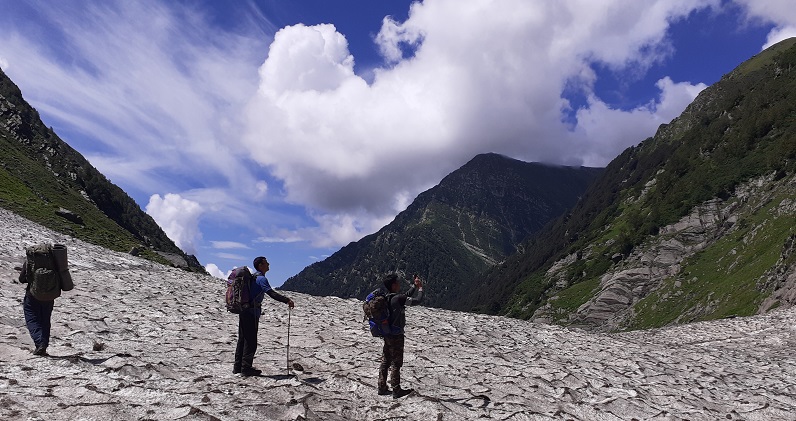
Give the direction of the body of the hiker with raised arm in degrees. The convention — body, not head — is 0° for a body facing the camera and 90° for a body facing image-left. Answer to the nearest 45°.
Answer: approximately 270°

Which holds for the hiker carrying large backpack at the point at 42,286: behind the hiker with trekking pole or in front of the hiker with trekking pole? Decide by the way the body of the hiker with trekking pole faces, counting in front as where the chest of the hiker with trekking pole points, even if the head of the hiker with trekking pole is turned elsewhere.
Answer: behind

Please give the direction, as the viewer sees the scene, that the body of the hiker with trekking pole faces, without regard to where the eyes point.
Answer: to the viewer's right

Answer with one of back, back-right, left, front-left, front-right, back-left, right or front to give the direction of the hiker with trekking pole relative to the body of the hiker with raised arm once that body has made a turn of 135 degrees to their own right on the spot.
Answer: front-right

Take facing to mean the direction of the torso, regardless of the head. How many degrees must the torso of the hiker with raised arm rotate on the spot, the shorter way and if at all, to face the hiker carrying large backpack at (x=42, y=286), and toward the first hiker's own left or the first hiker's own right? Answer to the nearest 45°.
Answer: approximately 180°
